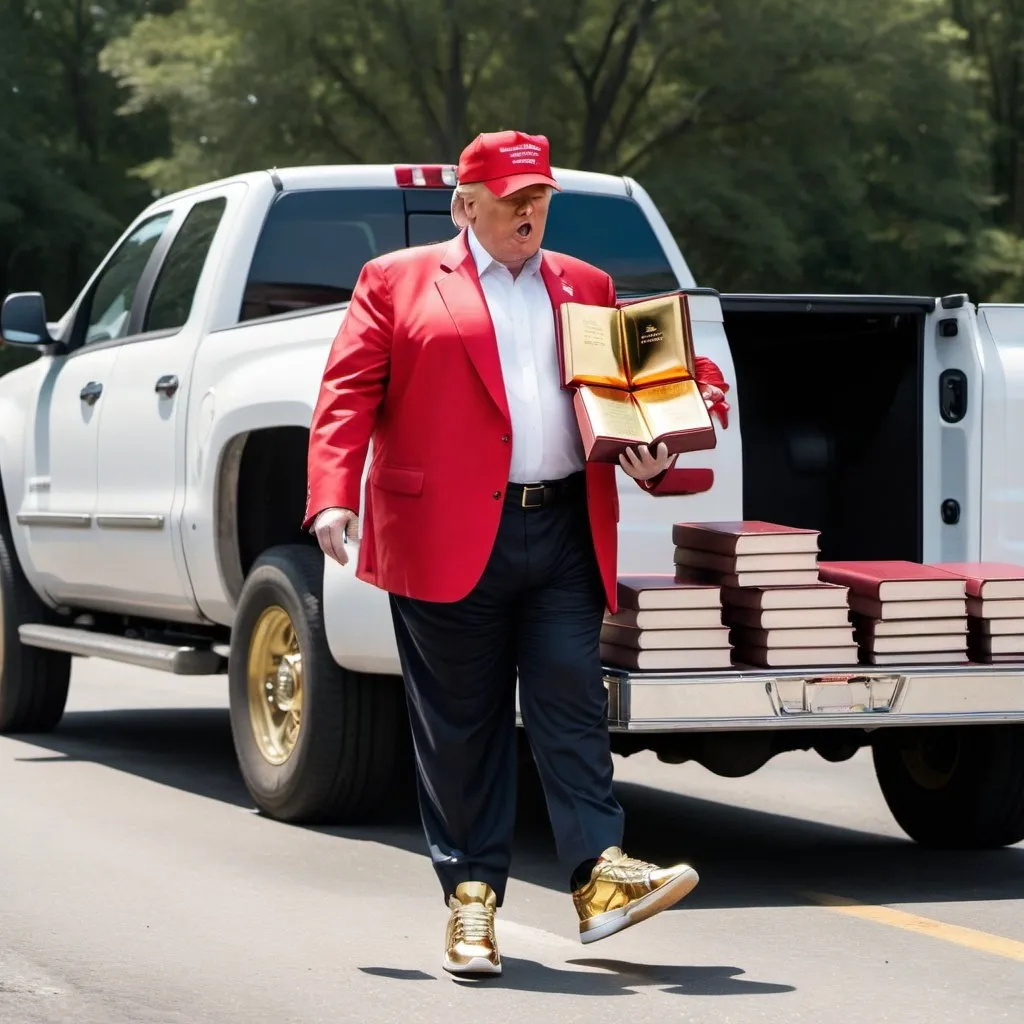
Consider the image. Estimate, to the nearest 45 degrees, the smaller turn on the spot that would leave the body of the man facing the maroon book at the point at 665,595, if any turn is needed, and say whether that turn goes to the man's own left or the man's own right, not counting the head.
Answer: approximately 90° to the man's own left

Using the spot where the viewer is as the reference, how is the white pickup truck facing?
facing away from the viewer and to the left of the viewer

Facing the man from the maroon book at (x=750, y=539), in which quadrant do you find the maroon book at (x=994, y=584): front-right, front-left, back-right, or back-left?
back-left

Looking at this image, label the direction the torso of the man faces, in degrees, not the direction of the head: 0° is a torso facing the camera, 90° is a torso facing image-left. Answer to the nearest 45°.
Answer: approximately 315°

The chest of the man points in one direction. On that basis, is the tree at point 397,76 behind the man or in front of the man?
behind

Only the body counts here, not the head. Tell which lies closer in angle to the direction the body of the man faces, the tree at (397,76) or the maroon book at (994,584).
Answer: the maroon book

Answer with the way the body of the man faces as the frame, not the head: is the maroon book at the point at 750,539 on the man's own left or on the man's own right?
on the man's own left

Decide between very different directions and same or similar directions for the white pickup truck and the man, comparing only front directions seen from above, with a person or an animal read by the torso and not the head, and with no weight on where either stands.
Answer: very different directions
